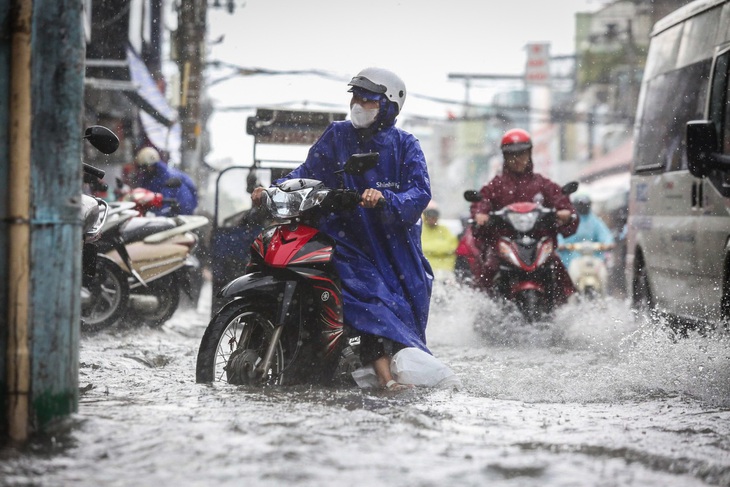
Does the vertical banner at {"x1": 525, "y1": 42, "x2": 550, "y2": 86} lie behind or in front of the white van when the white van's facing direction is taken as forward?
behind

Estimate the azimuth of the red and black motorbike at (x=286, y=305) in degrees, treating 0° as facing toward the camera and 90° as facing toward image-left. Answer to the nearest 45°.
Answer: approximately 45°

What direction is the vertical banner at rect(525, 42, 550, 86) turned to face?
toward the camera

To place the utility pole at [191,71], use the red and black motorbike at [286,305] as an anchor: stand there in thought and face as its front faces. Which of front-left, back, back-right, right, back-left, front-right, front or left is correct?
back-right

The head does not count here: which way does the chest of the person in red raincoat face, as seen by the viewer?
toward the camera

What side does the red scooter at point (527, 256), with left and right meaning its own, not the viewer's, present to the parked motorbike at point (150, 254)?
right

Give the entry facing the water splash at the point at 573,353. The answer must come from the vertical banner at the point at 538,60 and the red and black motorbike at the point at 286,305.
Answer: the vertical banner

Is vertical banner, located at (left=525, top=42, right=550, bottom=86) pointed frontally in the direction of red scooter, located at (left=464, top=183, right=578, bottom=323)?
yes

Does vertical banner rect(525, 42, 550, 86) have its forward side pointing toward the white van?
yes

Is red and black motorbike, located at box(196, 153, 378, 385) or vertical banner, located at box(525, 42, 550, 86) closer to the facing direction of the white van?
the red and black motorbike

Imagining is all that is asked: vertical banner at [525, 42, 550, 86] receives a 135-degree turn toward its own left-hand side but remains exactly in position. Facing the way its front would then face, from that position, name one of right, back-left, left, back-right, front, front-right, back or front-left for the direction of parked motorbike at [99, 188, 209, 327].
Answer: back-right

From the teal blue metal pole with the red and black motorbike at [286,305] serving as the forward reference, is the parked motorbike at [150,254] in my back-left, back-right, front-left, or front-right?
front-left

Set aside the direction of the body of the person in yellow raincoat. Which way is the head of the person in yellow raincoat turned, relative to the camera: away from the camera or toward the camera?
toward the camera

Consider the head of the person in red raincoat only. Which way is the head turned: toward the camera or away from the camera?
toward the camera
